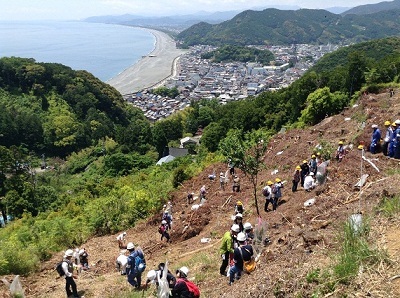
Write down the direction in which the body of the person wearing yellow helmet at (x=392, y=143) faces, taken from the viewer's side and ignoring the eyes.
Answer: to the viewer's left

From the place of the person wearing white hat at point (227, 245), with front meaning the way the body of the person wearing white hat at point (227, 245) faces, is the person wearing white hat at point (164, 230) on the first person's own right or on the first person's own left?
on the first person's own left

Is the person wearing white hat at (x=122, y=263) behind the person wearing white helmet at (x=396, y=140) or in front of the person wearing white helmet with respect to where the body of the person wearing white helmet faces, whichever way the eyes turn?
in front

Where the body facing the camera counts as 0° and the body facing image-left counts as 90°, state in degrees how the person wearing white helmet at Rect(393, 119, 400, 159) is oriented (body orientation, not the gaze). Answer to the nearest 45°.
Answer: approximately 90°

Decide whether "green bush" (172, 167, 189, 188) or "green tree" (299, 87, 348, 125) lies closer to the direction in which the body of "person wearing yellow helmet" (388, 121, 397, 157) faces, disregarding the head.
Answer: the green bush

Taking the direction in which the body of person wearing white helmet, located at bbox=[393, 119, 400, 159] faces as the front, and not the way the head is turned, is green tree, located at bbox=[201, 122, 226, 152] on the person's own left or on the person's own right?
on the person's own right

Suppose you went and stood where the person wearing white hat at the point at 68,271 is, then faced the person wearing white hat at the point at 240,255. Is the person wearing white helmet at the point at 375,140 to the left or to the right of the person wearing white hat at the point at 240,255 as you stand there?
left
